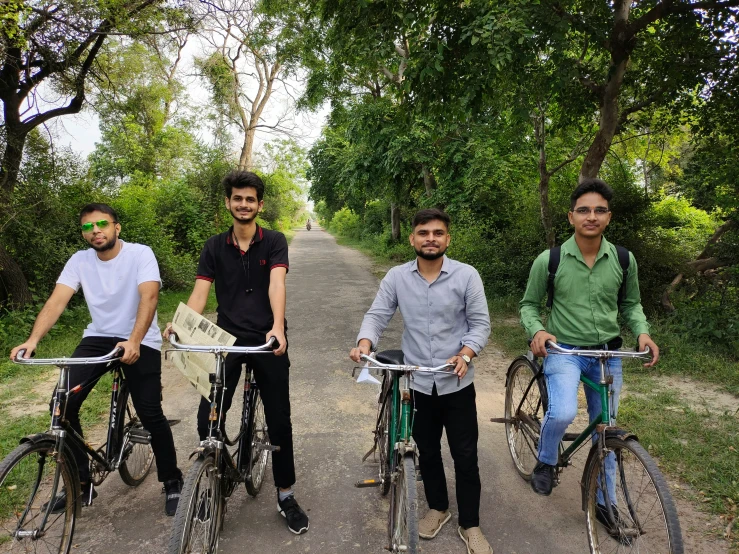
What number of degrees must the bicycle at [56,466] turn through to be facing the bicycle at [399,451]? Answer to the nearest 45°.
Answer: approximately 90° to its left

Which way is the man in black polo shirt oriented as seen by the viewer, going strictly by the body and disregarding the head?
toward the camera

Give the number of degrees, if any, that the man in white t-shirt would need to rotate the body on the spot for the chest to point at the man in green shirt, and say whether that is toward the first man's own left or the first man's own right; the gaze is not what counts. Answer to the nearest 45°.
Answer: approximately 90° to the first man's own left

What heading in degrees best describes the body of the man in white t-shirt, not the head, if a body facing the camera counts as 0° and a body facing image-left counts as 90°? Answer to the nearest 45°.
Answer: approximately 45°

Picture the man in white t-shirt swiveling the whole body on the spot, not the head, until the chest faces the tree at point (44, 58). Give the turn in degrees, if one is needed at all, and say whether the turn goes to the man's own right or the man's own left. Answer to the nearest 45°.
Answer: approximately 135° to the man's own right

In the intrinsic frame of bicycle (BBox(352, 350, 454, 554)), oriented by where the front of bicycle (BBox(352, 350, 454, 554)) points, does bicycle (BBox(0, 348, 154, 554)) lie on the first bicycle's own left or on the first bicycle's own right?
on the first bicycle's own right

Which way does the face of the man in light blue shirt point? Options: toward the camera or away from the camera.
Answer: toward the camera

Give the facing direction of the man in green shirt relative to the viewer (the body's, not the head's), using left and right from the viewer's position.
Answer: facing the viewer

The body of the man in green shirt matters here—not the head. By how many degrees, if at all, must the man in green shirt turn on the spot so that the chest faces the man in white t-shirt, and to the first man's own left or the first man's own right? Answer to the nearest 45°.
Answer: approximately 90° to the first man's own right

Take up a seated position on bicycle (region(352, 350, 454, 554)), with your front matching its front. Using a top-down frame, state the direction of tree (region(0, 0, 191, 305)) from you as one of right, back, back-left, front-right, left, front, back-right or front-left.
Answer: back-right

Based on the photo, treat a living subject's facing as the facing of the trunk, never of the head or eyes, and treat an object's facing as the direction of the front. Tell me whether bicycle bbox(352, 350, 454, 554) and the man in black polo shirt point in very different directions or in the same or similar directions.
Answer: same or similar directions

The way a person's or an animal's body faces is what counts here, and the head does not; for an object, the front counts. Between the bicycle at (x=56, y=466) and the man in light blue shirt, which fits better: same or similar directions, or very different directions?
same or similar directions

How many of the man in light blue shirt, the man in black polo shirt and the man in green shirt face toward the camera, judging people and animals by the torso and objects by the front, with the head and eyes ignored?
3

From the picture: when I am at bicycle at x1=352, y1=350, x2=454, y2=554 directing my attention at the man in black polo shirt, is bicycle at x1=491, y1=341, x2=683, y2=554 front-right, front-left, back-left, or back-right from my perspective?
back-right

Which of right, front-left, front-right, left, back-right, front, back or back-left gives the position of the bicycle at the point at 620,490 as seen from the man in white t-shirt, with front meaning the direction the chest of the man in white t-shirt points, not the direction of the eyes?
left

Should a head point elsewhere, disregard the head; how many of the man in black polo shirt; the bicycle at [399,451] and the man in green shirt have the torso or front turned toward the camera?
3
